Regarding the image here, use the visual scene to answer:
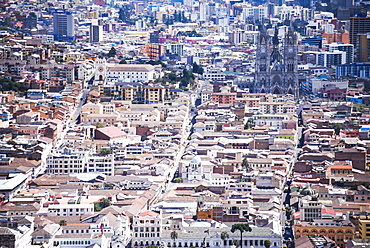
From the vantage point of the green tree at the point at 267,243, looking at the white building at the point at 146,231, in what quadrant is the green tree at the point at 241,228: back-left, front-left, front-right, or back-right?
front-right

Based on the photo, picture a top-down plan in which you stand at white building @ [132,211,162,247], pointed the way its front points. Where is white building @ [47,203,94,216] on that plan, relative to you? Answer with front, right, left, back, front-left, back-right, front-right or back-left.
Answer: back-right

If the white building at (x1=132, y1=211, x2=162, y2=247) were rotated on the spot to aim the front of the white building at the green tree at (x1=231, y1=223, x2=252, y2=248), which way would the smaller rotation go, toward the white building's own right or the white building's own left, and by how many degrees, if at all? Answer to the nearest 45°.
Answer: approximately 90° to the white building's own left

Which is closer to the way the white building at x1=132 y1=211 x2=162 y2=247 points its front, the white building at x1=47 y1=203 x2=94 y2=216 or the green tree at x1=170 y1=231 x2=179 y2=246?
the green tree

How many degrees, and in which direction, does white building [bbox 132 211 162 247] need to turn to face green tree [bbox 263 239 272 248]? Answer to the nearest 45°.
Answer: approximately 90° to its left

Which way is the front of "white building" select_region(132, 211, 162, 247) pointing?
toward the camera

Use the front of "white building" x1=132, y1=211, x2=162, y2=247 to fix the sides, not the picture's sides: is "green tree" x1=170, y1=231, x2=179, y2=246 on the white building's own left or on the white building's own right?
on the white building's own left

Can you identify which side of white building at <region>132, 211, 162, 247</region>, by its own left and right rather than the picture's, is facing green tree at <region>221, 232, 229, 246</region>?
left

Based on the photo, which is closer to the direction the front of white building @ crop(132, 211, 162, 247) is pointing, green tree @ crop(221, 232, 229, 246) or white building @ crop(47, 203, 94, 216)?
the green tree
